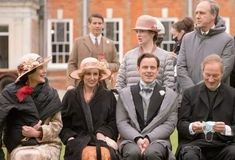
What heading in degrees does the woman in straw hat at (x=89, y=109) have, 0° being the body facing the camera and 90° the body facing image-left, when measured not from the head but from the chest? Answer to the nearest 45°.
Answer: approximately 0°

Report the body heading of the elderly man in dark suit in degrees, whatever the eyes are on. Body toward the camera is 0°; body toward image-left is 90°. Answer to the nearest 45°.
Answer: approximately 0°

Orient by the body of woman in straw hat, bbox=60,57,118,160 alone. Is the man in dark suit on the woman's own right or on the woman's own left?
on the woman's own left

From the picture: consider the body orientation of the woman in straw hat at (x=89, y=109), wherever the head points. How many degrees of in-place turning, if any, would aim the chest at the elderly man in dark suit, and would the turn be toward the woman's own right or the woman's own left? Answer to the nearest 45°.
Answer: approximately 90° to the woman's own left

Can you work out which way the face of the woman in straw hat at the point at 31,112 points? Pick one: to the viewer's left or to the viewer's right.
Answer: to the viewer's right

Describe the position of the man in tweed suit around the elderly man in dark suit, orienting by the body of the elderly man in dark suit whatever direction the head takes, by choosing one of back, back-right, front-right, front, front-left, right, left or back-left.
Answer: back-right
